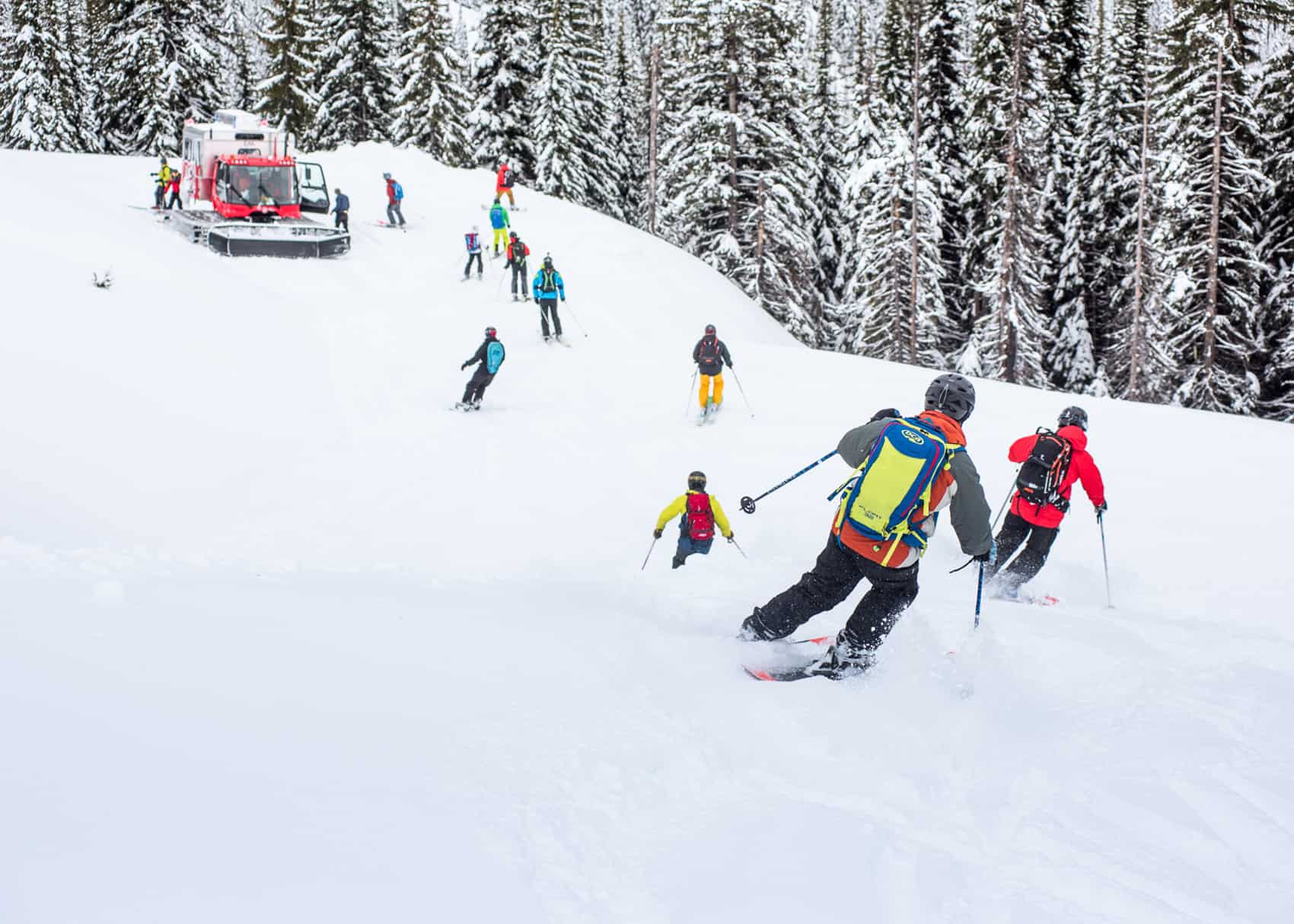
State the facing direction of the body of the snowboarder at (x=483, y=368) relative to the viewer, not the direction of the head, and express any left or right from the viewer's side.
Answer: facing away from the viewer and to the left of the viewer

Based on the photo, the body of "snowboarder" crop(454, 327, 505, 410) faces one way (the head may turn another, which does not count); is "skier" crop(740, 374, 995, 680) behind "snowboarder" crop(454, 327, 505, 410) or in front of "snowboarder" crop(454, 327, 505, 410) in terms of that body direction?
behind

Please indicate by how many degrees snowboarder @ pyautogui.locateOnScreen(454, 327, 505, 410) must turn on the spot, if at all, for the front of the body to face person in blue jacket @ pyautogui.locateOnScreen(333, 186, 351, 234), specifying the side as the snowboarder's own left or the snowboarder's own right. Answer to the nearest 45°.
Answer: approximately 45° to the snowboarder's own right

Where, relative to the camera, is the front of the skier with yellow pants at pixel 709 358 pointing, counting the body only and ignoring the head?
away from the camera

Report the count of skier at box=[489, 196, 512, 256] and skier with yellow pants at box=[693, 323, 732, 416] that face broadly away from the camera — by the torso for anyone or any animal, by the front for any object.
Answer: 2

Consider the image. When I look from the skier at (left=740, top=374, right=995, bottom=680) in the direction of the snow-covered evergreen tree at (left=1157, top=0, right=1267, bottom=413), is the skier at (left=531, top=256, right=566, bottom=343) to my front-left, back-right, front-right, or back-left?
front-left

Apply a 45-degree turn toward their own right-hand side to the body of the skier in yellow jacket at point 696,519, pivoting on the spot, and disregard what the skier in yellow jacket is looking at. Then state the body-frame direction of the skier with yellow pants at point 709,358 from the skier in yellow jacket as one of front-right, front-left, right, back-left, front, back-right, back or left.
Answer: front-left

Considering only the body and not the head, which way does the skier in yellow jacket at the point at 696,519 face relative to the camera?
away from the camera

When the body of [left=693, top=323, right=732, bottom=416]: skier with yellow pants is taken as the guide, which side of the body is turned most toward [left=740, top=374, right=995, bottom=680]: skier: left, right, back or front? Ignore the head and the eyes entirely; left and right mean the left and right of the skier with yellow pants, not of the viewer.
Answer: back

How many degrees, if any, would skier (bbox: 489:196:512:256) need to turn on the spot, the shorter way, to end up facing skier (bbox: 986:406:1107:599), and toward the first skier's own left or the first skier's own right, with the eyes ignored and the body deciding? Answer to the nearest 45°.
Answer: approximately 180°

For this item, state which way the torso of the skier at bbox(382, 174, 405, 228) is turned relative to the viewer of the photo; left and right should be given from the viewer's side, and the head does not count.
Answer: facing away from the viewer and to the left of the viewer

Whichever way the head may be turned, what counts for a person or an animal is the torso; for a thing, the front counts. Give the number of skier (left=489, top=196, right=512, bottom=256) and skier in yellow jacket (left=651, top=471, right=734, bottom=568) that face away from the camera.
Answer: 2

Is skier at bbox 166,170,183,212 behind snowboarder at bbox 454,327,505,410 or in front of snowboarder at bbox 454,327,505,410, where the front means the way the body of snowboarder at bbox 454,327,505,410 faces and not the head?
in front
